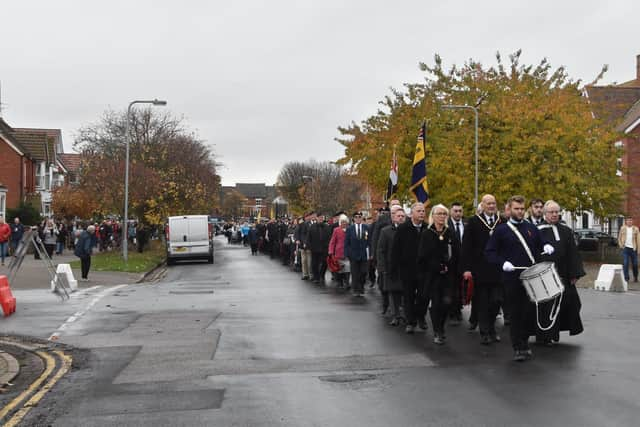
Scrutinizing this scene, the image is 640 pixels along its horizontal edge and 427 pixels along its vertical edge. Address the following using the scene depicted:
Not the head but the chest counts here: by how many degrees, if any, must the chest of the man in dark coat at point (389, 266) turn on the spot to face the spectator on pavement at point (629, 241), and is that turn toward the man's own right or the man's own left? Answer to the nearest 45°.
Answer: approximately 90° to the man's own left

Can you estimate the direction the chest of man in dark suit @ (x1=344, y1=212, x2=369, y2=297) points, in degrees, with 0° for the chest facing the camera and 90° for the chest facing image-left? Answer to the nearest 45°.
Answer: approximately 0°

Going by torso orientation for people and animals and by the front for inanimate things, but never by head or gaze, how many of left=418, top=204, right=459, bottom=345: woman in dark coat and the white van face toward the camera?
1

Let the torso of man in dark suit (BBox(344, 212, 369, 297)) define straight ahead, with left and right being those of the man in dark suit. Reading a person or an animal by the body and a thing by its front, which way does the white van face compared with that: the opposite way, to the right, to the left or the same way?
the opposite way

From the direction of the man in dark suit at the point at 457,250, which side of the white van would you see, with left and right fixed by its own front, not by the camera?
back

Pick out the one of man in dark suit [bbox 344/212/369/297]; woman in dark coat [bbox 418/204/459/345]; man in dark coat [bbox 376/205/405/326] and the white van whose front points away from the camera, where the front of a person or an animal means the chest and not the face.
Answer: the white van

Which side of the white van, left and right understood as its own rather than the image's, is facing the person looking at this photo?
back

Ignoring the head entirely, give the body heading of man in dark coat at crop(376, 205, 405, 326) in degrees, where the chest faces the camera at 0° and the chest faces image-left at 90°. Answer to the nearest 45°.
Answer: approximately 315°

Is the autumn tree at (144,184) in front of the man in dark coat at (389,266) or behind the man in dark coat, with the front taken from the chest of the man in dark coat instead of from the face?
behind

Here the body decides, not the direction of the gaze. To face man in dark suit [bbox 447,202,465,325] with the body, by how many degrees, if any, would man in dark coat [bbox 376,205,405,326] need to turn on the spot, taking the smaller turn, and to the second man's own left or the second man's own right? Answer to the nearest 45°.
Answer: approximately 45° to the second man's own left
